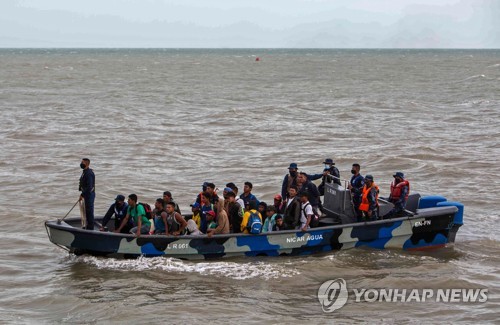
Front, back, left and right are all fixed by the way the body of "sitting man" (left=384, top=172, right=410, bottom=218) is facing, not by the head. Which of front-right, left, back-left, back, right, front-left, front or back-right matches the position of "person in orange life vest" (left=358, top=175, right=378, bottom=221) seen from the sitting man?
front

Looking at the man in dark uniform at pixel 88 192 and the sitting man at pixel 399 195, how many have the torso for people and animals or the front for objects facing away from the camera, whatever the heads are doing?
0

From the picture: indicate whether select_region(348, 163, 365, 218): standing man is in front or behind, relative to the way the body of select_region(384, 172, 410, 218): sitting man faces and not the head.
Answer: in front

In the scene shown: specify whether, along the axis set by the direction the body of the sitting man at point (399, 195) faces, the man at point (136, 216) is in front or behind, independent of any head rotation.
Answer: in front

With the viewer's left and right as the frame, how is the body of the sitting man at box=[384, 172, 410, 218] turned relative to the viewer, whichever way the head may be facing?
facing the viewer and to the left of the viewer

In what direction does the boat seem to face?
to the viewer's left

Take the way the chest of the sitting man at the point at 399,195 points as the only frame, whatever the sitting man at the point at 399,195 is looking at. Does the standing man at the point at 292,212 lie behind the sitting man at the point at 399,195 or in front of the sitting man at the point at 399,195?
in front
